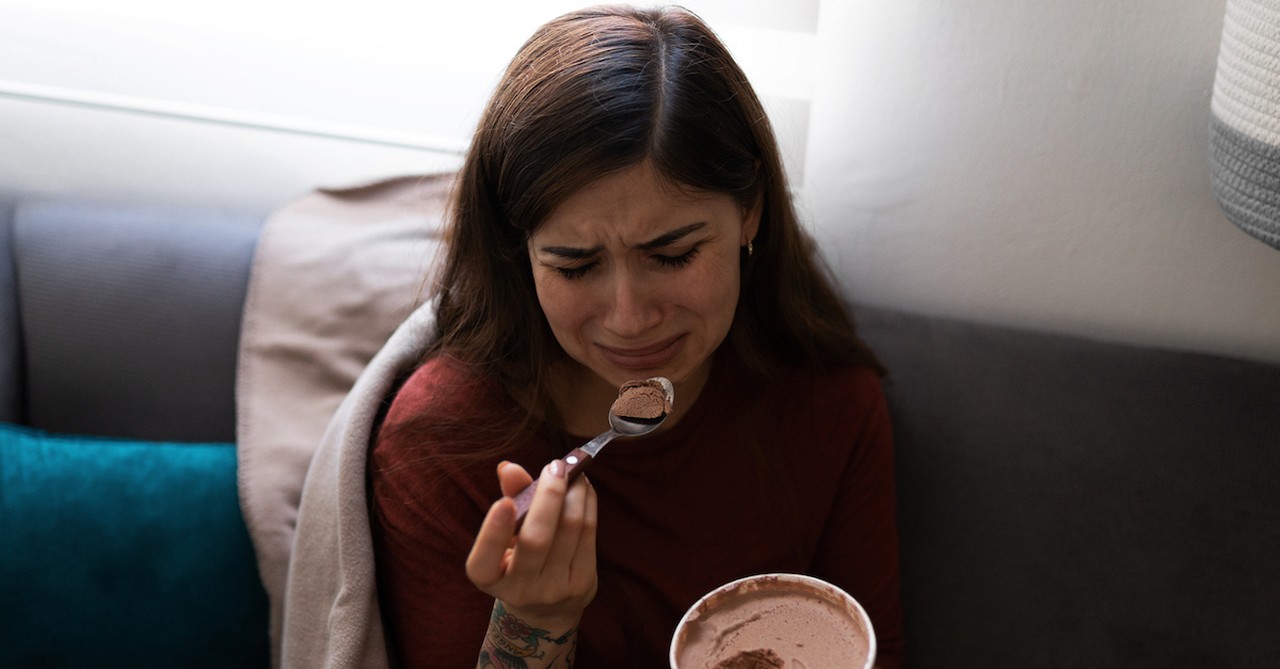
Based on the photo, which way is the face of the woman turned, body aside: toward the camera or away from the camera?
toward the camera

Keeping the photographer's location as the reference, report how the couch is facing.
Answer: facing the viewer
